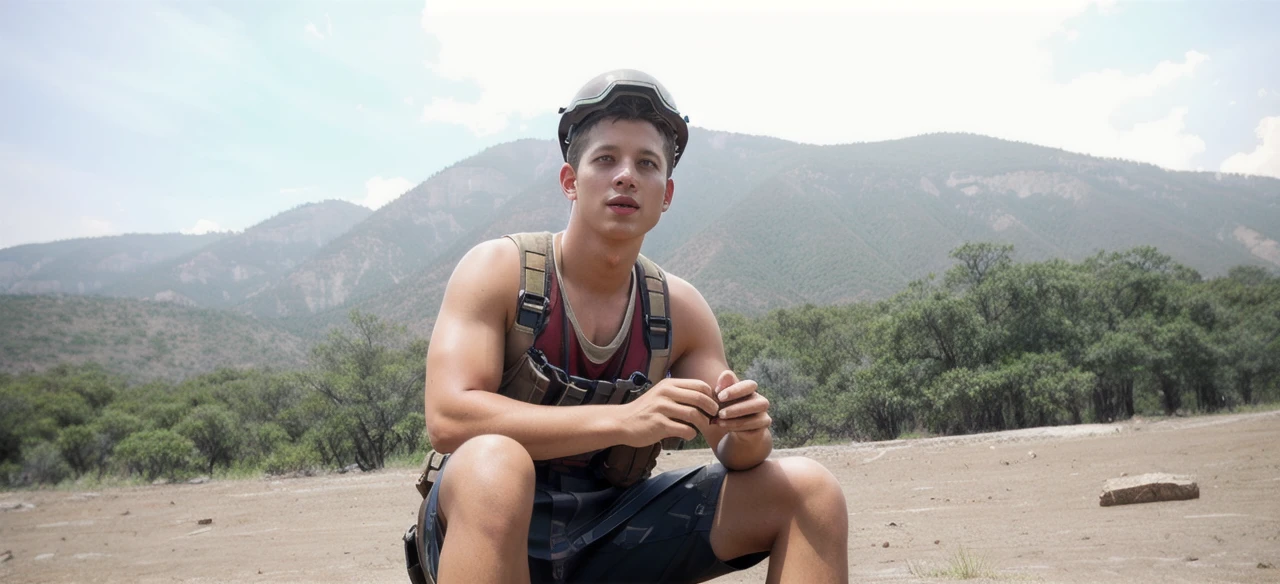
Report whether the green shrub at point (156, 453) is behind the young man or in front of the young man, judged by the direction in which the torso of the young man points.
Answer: behind

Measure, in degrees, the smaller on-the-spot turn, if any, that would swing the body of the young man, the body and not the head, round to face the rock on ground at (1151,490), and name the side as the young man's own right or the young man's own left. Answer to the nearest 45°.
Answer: approximately 135° to the young man's own left

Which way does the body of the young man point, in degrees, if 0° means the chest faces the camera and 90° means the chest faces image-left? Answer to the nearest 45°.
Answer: approximately 0°
